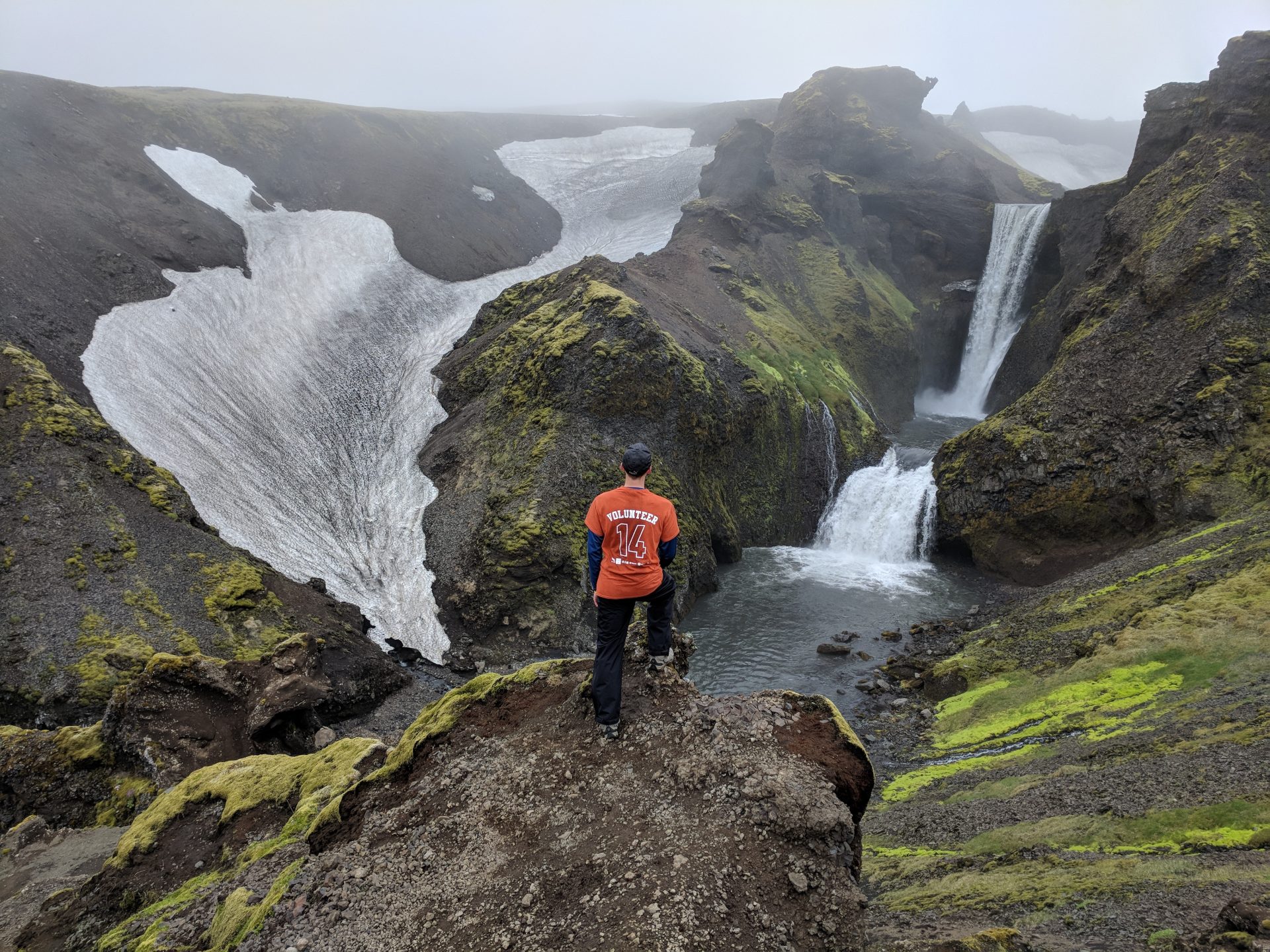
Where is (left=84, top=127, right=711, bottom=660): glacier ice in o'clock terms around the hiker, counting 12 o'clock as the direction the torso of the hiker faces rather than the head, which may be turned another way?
The glacier ice is roughly at 11 o'clock from the hiker.

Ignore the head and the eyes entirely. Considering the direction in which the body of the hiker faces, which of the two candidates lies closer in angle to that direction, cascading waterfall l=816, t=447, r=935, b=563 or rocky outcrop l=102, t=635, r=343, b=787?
the cascading waterfall

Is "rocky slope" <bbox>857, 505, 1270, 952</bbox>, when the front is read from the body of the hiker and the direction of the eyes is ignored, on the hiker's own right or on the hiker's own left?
on the hiker's own right

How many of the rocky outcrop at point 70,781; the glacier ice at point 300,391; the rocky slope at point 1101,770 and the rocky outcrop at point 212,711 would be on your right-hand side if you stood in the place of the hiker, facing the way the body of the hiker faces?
1

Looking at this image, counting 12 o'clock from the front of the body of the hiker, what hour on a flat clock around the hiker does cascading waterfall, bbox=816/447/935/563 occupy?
The cascading waterfall is roughly at 1 o'clock from the hiker.

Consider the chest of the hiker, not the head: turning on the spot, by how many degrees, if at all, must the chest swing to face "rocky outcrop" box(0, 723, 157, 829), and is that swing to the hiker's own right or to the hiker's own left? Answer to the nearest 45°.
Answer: approximately 90° to the hiker's own left

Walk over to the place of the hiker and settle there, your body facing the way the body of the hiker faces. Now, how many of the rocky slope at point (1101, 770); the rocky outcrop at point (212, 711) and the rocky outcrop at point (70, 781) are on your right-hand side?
1

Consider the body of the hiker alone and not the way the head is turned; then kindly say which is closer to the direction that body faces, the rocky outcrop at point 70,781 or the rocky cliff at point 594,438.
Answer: the rocky cliff

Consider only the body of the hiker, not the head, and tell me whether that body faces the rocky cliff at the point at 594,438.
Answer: yes

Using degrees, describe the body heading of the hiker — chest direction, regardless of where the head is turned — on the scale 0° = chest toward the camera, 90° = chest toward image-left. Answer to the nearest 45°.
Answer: approximately 180°

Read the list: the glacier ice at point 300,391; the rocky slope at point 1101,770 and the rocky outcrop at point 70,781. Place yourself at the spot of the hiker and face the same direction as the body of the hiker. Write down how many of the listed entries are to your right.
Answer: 1

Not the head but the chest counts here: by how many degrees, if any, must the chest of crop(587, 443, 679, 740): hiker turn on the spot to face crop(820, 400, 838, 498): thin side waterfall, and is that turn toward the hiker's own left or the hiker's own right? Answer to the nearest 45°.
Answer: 0° — they already face it
